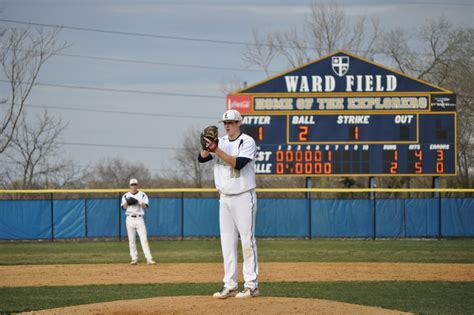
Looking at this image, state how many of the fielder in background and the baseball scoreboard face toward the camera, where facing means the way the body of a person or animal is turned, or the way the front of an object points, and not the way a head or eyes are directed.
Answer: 2

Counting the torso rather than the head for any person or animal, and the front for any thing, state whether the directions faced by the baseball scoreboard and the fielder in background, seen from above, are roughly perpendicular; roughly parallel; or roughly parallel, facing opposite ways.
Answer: roughly parallel

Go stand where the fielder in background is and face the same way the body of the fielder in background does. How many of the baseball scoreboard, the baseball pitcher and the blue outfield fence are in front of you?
1

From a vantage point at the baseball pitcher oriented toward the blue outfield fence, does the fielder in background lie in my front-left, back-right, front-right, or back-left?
front-left

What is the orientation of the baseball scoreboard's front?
toward the camera

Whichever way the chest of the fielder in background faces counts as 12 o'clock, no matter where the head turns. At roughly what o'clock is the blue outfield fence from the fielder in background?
The blue outfield fence is roughly at 7 o'clock from the fielder in background.

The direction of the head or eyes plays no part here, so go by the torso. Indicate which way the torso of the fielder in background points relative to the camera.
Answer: toward the camera

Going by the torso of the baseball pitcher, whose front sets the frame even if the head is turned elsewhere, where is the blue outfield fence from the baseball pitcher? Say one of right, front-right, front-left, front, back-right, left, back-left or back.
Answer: back-right

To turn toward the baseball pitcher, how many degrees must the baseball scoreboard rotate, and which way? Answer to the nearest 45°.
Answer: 0° — it already faces them

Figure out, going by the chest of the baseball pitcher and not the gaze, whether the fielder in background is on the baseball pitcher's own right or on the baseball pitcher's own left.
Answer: on the baseball pitcher's own right

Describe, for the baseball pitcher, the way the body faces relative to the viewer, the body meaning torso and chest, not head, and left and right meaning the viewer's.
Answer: facing the viewer and to the left of the viewer
